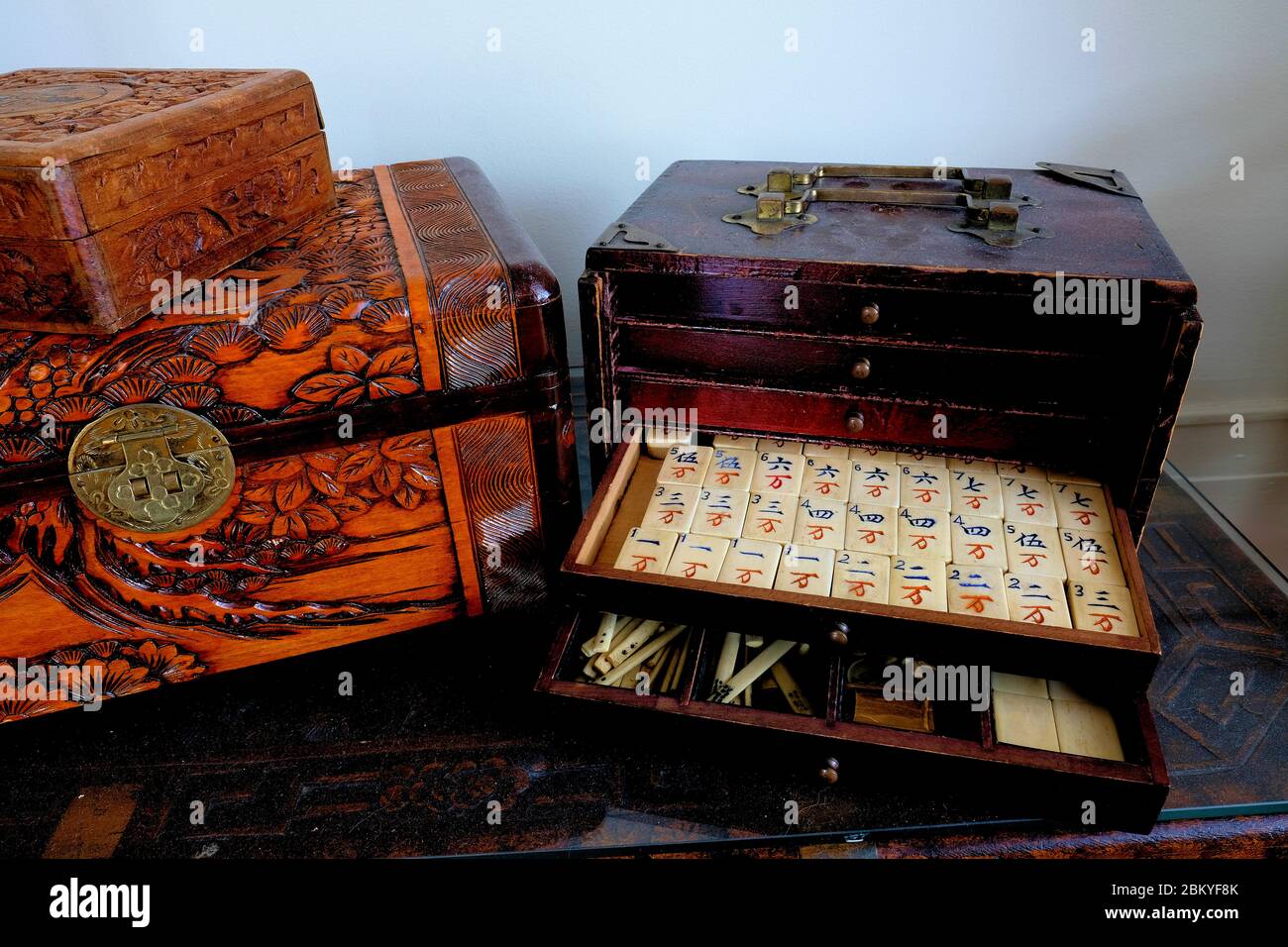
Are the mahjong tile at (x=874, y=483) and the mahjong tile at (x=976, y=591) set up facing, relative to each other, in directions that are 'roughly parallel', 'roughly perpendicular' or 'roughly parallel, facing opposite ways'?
roughly parallel

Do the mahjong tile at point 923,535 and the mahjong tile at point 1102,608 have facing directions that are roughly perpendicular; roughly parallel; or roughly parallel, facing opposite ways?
roughly parallel

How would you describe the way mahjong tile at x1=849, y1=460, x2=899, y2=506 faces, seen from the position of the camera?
facing the viewer

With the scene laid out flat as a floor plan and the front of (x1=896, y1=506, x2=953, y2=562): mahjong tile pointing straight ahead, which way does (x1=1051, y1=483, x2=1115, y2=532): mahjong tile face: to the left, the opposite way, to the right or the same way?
the same way

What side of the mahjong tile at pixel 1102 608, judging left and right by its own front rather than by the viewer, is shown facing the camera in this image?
front

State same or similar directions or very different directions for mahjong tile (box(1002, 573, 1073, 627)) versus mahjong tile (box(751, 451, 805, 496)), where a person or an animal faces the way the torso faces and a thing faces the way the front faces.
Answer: same or similar directions

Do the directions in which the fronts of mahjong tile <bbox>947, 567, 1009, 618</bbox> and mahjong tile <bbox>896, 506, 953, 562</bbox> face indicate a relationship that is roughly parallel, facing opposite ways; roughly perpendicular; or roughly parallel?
roughly parallel

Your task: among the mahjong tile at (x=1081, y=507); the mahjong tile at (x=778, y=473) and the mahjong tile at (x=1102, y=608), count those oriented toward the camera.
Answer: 3

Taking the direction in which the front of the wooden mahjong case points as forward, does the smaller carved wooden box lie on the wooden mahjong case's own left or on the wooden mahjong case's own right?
on the wooden mahjong case's own right

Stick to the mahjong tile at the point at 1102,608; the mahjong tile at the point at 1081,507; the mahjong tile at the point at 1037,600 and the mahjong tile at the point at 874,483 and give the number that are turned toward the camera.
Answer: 4

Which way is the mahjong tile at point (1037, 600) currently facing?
toward the camera
